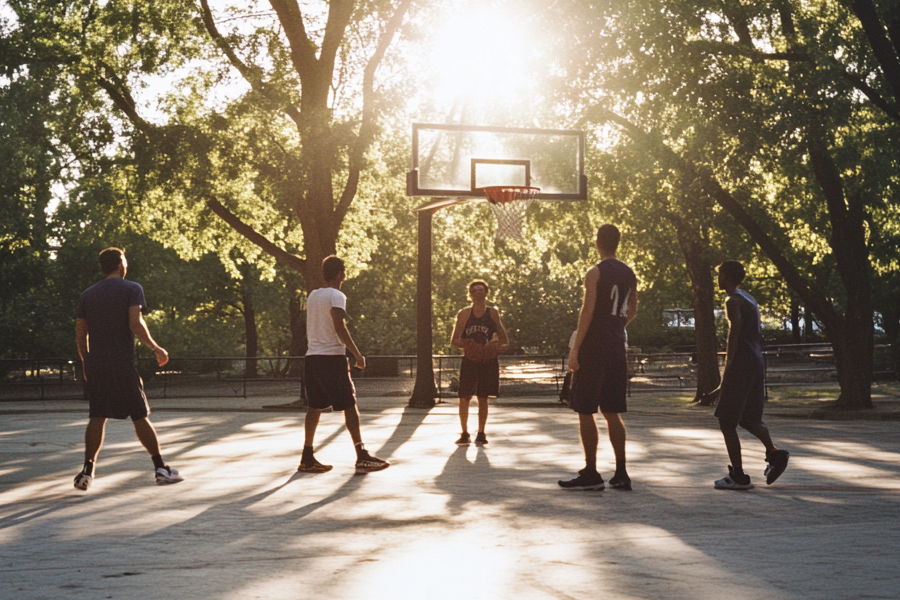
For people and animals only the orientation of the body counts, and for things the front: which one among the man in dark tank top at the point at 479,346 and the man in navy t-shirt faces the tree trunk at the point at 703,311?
the man in navy t-shirt

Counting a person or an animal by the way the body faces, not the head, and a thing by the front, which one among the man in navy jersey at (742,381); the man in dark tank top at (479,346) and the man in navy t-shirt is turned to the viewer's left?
the man in navy jersey

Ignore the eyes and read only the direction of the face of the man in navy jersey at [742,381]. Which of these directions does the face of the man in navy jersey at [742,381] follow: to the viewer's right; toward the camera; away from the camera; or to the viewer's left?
to the viewer's left

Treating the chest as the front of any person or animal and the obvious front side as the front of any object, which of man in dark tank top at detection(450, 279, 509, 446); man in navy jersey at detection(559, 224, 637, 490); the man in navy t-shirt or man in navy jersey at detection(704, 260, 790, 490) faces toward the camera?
the man in dark tank top

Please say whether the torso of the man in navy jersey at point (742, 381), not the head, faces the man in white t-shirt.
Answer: yes

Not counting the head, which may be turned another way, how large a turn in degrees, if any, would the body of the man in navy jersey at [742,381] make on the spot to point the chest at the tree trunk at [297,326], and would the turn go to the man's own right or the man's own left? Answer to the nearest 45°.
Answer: approximately 45° to the man's own right

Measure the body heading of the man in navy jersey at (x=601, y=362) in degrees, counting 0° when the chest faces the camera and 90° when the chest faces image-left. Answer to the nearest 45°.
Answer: approximately 135°

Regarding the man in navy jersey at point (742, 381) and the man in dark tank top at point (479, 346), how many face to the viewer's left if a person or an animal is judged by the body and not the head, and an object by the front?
1

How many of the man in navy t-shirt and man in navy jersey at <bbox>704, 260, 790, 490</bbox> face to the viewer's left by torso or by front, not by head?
1

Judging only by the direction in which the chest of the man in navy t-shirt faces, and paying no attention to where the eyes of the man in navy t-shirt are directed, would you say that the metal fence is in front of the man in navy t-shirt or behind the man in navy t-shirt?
in front

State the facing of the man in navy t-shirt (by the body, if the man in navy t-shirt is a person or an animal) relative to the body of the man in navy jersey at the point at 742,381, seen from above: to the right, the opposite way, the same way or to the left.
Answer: to the right

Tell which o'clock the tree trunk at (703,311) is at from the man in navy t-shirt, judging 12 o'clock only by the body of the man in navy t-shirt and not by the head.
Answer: The tree trunk is roughly at 12 o'clock from the man in navy t-shirt.

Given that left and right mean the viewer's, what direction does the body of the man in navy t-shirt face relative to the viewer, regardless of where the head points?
facing away from the viewer and to the right of the viewer

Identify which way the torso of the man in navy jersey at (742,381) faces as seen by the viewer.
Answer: to the viewer's left

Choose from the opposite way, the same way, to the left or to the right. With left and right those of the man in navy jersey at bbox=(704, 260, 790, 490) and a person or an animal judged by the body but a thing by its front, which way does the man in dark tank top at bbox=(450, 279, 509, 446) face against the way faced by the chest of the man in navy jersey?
to the left

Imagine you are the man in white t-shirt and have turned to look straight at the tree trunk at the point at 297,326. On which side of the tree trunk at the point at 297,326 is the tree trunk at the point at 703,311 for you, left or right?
right
